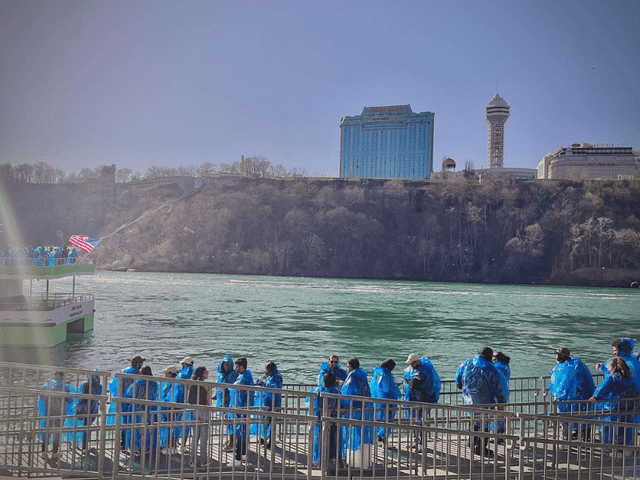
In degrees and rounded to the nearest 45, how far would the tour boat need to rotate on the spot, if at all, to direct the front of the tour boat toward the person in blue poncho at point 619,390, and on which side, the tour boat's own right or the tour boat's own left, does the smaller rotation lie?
approximately 135° to the tour boat's own left

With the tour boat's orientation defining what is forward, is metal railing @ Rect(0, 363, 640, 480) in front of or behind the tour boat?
behind

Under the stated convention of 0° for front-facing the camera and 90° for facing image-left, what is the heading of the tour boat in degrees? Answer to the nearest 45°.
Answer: approximately 135°

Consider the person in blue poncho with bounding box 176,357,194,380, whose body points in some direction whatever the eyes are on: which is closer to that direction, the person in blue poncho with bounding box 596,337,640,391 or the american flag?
the american flag

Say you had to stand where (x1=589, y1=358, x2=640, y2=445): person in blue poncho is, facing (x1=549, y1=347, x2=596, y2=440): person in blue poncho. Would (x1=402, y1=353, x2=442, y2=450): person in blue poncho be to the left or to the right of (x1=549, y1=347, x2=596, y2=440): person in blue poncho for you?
left

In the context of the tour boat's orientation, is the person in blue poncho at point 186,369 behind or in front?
behind

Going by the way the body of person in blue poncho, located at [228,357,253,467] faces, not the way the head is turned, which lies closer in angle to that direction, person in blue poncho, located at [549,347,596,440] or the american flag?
the american flag
